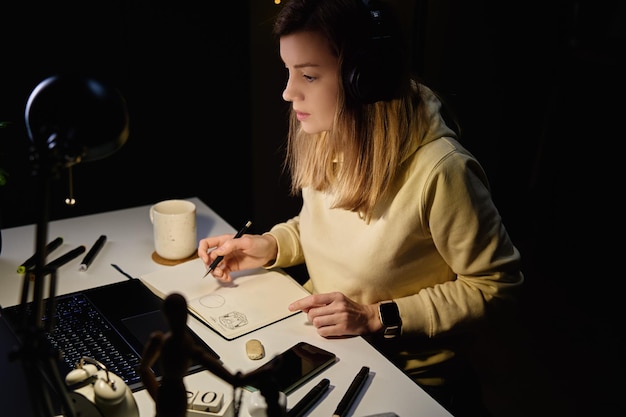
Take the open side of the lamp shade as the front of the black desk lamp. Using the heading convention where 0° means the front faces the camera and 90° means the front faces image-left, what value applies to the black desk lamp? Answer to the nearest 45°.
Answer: approximately 225°

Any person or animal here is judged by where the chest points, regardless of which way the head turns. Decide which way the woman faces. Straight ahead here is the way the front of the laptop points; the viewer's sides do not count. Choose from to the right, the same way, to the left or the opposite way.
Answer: the opposite way

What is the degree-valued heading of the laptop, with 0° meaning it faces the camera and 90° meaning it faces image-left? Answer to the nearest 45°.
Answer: approximately 225°

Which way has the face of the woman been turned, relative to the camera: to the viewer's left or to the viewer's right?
to the viewer's left
